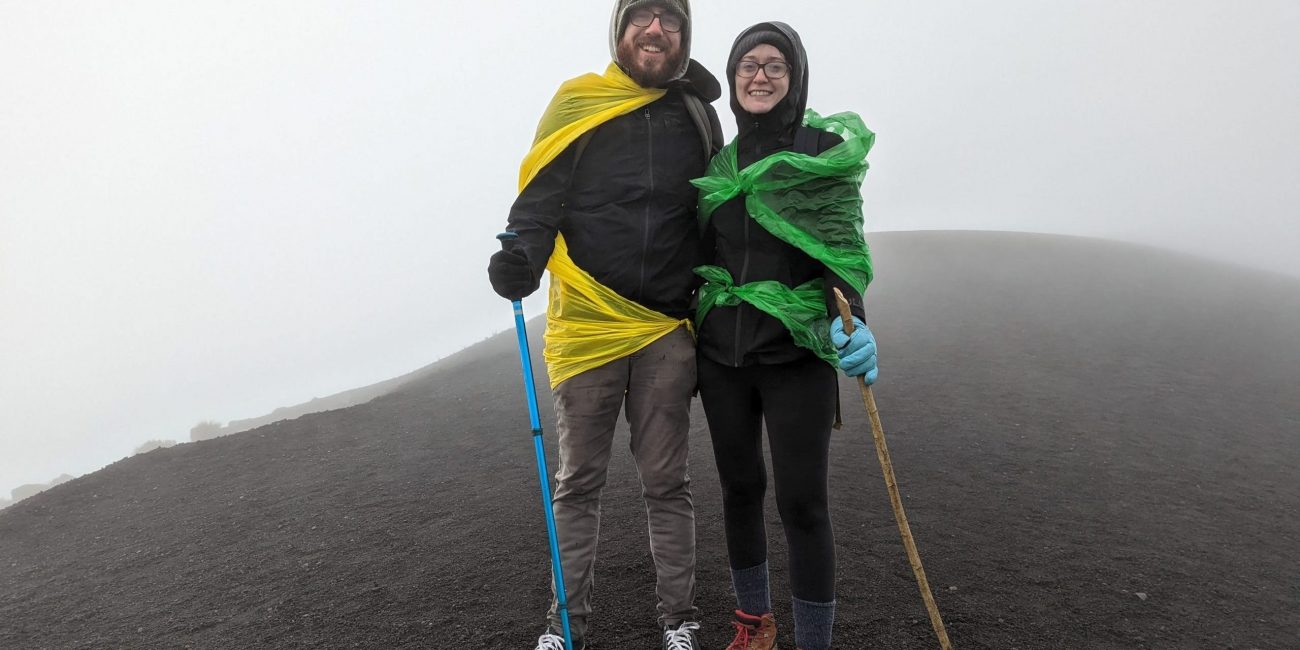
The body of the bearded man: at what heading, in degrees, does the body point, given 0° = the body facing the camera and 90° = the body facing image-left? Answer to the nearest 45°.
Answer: approximately 0°
